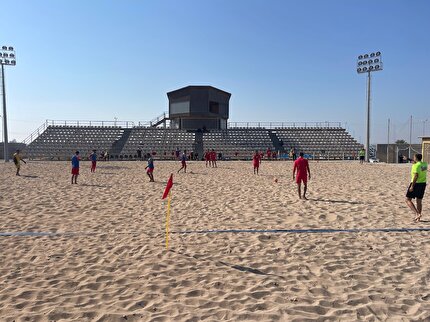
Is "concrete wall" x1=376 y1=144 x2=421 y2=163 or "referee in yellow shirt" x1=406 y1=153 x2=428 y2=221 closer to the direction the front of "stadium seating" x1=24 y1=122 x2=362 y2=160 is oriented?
the referee in yellow shirt

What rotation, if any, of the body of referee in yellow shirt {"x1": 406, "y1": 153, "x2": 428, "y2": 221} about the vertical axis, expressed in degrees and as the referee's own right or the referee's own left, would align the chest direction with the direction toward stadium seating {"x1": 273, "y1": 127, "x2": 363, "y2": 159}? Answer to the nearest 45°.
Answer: approximately 45° to the referee's own right

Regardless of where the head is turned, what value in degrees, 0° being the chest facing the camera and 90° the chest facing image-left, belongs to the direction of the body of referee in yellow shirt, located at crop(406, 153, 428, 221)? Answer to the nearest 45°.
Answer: approximately 135°
